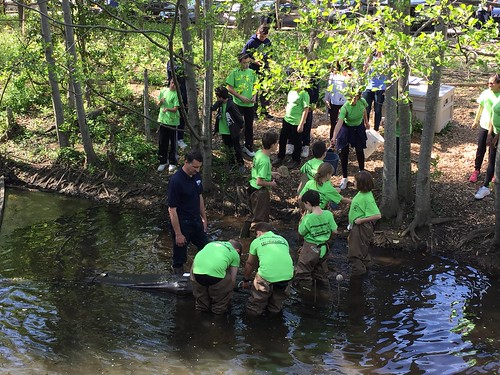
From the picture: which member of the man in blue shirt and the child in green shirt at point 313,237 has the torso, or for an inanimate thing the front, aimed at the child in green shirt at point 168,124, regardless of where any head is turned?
the child in green shirt at point 313,237

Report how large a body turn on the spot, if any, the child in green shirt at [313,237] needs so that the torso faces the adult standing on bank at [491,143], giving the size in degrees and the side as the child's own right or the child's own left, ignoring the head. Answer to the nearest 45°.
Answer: approximately 90° to the child's own right

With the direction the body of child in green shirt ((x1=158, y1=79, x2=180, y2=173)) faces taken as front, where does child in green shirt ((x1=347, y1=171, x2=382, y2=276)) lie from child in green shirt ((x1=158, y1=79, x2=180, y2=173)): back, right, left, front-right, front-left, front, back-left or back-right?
front-left

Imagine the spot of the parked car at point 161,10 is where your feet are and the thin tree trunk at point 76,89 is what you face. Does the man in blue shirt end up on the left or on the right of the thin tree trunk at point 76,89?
left

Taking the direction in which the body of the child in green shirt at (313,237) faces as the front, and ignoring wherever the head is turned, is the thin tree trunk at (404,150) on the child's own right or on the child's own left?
on the child's own right

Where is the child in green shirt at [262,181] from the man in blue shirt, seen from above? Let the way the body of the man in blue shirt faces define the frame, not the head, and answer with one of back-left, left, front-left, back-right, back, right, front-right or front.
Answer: left

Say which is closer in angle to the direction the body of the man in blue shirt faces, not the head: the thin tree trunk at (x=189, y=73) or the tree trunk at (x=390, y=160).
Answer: the tree trunk

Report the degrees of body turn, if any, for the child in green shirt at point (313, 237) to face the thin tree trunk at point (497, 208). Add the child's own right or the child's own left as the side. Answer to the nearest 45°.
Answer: approximately 90° to the child's own right

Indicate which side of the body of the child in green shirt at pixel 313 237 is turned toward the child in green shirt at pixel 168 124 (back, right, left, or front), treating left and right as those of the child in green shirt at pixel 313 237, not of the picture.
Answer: front

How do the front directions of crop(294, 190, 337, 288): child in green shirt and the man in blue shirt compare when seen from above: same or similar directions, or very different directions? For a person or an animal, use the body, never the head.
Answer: very different directions

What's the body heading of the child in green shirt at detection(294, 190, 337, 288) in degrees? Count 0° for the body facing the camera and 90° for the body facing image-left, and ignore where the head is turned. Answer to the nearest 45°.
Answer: approximately 135°

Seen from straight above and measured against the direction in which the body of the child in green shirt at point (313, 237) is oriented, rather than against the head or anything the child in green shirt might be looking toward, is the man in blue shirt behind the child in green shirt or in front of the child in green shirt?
in front
